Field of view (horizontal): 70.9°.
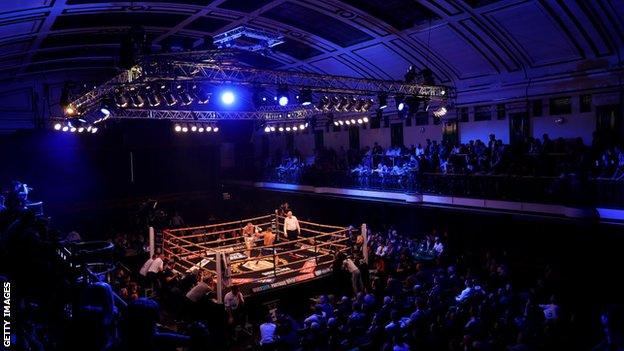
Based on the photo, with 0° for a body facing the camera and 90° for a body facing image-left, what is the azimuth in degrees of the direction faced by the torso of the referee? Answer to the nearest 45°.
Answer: approximately 45°

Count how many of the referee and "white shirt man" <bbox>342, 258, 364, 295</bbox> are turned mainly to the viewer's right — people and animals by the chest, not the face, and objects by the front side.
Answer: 0

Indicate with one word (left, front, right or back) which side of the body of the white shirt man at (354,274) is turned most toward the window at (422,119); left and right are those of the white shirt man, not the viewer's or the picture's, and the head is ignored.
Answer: right

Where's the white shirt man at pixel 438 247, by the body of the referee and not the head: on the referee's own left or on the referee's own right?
on the referee's own left

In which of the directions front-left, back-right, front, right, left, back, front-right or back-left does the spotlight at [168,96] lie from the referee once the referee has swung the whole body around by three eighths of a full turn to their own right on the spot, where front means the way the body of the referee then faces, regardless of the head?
back-left

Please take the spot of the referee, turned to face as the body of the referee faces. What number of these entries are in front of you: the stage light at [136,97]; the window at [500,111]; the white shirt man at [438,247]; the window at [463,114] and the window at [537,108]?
1

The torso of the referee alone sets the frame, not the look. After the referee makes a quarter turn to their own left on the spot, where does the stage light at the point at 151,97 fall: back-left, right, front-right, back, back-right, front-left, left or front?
right

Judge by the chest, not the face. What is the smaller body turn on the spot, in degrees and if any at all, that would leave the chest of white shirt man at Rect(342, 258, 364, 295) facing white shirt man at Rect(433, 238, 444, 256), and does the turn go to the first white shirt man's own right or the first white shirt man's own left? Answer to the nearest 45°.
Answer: approximately 135° to the first white shirt man's own right

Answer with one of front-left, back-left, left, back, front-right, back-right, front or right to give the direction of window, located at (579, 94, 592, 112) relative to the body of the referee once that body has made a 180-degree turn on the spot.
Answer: front-right
